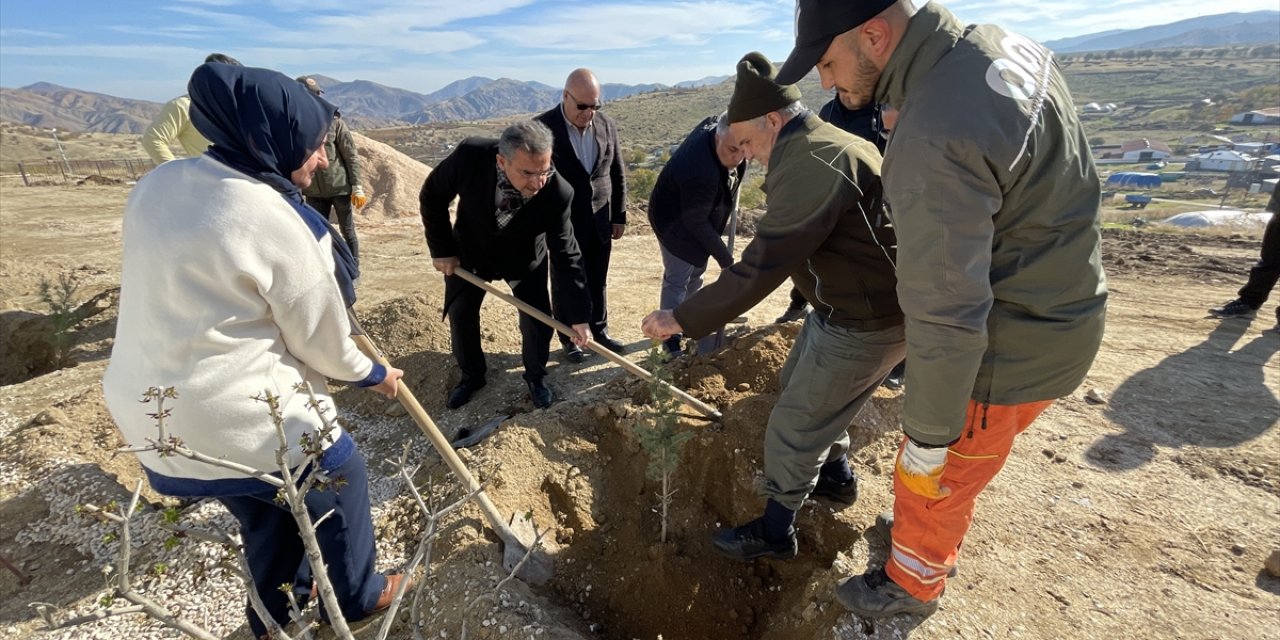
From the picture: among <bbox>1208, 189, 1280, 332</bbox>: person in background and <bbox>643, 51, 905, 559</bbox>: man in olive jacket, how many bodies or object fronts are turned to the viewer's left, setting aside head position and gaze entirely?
2

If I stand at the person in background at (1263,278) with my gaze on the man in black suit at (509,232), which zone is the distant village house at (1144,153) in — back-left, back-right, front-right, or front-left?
back-right

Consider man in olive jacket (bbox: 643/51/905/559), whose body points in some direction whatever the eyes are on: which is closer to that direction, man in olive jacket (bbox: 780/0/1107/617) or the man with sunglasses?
the man with sunglasses

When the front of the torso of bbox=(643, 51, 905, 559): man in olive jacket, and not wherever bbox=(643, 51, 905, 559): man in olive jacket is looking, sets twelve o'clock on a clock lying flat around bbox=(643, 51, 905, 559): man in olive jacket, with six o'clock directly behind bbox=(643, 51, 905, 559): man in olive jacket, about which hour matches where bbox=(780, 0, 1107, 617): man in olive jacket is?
bbox=(780, 0, 1107, 617): man in olive jacket is roughly at 8 o'clock from bbox=(643, 51, 905, 559): man in olive jacket.

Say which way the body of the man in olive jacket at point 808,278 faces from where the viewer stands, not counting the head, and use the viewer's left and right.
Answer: facing to the left of the viewer

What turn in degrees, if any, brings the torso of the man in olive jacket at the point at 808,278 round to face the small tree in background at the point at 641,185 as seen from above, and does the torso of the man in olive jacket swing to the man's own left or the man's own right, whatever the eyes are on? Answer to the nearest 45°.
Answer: approximately 90° to the man's own right

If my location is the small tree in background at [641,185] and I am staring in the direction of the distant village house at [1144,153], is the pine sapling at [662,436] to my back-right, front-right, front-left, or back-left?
back-right

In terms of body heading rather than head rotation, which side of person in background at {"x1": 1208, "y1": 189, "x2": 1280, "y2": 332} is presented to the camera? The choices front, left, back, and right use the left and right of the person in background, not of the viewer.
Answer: left

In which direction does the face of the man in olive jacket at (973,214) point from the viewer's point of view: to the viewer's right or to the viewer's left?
to the viewer's left
